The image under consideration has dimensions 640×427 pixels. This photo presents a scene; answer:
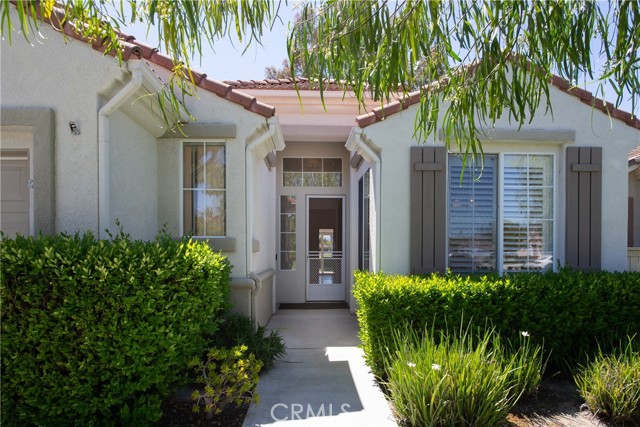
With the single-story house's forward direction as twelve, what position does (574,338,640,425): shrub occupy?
The shrub is roughly at 11 o'clock from the single-story house.

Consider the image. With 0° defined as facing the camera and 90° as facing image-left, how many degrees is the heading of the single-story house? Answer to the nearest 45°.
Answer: approximately 0°

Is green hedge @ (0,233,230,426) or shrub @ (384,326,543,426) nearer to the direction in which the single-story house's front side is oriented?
the shrub

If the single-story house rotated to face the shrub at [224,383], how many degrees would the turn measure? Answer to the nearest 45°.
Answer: approximately 45° to its right

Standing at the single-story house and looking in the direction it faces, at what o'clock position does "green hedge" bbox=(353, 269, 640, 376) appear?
The green hedge is roughly at 11 o'clock from the single-story house.

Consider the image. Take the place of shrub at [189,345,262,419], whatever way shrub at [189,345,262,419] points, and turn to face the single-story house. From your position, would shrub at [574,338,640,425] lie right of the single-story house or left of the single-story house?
right

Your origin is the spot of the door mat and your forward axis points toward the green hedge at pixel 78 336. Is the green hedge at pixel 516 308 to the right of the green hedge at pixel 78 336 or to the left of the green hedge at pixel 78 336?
left
